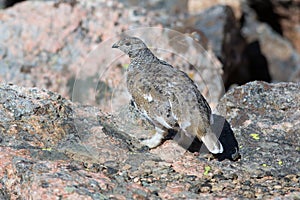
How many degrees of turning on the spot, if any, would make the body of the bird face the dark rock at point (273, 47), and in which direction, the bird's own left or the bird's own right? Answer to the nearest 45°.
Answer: approximately 90° to the bird's own right

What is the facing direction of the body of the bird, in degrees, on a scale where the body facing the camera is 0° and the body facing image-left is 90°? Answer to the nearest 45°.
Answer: approximately 90°
